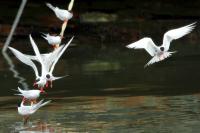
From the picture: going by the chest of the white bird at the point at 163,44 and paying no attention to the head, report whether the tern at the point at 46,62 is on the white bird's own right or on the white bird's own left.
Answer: on the white bird's own right

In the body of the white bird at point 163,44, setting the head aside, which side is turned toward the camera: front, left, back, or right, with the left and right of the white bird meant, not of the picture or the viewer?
front
